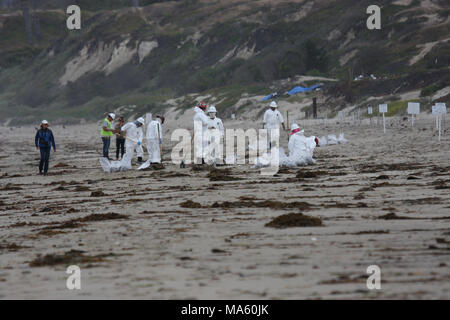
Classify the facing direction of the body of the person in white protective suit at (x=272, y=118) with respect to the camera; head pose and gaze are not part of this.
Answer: toward the camera

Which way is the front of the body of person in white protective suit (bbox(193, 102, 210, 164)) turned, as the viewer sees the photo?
to the viewer's right

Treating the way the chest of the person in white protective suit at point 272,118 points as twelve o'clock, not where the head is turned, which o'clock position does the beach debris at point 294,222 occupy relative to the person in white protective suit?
The beach debris is roughly at 12 o'clock from the person in white protective suit.

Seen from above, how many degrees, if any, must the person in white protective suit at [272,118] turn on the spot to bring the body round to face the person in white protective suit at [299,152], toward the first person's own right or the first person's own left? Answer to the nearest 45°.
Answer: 0° — they already face them

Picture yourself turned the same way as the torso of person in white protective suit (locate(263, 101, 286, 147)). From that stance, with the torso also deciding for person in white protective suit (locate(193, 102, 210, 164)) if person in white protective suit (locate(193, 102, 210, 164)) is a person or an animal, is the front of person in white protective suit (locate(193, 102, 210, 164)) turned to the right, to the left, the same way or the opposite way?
to the left

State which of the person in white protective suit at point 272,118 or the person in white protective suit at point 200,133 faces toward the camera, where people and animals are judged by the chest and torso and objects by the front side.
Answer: the person in white protective suit at point 272,118
